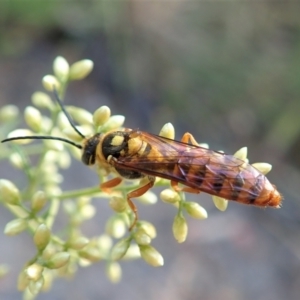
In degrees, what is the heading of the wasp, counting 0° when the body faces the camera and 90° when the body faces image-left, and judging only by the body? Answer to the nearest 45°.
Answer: approximately 90°
